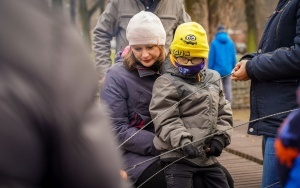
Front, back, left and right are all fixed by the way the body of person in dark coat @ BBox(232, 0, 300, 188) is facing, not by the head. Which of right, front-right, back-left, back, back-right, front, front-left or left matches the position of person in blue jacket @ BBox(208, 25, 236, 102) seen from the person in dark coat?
right

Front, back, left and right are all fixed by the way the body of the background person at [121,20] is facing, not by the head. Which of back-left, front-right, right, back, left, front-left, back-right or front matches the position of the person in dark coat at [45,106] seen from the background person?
front

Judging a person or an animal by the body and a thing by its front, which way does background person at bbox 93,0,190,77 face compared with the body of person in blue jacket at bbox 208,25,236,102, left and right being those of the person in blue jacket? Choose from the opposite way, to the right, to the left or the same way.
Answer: the opposite way

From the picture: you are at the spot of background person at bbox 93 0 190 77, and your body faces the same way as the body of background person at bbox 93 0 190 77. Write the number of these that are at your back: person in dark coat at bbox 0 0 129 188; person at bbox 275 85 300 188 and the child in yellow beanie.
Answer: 0

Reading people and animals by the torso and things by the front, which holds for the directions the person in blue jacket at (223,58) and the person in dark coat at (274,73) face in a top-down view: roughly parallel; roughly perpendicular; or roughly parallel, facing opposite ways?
roughly perpendicular

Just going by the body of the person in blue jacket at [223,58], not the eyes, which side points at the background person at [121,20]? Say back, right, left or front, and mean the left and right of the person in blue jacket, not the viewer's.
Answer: back

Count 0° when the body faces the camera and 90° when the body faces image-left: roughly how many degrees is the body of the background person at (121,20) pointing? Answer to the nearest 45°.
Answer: approximately 0°

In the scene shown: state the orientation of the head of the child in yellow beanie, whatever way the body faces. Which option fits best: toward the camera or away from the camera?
toward the camera

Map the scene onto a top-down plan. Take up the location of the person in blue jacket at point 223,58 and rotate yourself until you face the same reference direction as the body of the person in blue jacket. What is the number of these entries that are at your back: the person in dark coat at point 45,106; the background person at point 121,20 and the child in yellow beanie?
3

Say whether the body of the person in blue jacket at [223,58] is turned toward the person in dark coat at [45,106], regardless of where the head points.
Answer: no

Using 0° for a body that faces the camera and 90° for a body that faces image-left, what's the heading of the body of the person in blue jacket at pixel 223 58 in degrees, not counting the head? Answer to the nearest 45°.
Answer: approximately 180°

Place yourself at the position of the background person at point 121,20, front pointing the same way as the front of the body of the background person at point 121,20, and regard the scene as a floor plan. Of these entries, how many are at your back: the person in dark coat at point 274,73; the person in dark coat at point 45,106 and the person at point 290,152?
0

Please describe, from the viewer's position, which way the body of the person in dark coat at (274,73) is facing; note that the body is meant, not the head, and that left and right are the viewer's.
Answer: facing to the left of the viewer

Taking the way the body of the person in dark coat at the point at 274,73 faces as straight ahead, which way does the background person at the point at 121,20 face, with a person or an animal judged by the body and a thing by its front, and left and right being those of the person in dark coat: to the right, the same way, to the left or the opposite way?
to the left

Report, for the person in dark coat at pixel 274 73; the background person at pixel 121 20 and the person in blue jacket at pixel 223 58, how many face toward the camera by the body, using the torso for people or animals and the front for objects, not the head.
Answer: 1

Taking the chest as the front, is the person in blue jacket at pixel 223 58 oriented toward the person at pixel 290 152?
no
